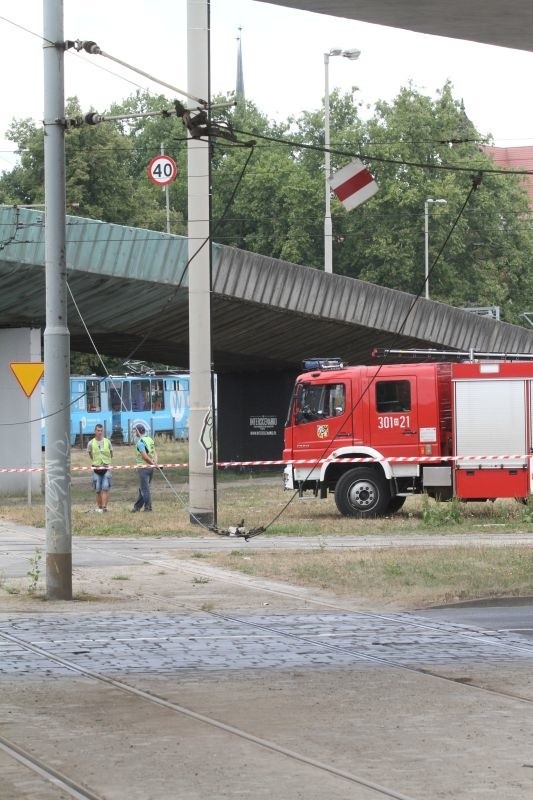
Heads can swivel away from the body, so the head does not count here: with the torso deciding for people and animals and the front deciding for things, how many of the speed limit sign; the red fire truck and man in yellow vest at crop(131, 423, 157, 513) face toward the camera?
1

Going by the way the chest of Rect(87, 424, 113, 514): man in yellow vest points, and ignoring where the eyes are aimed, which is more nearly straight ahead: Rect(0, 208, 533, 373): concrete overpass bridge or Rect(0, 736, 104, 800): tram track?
the tram track

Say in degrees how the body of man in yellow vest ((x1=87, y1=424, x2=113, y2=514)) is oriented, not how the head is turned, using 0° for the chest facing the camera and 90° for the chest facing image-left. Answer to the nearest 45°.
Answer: approximately 0°

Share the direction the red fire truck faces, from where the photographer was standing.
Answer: facing to the left of the viewer

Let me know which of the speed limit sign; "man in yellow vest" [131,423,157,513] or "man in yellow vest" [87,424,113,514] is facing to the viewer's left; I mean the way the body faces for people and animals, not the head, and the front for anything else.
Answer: "man in yellow vest" [131,423,157,513]

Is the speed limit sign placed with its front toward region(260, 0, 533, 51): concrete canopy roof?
yes

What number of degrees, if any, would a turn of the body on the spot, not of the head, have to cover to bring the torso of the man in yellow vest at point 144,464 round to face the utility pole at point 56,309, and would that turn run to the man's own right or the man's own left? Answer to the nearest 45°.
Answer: approximately 90° to the man's own left

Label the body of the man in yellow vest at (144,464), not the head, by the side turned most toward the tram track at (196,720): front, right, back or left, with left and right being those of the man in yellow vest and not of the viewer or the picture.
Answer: left

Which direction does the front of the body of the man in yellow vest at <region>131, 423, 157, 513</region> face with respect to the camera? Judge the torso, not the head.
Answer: to the viewer's left

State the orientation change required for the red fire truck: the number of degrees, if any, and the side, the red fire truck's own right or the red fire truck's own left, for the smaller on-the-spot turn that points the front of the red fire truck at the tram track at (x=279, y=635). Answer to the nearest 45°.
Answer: approximately 90° to the red fire truck's own left

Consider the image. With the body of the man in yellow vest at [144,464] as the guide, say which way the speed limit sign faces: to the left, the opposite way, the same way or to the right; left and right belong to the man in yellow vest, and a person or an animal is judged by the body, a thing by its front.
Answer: to the left
